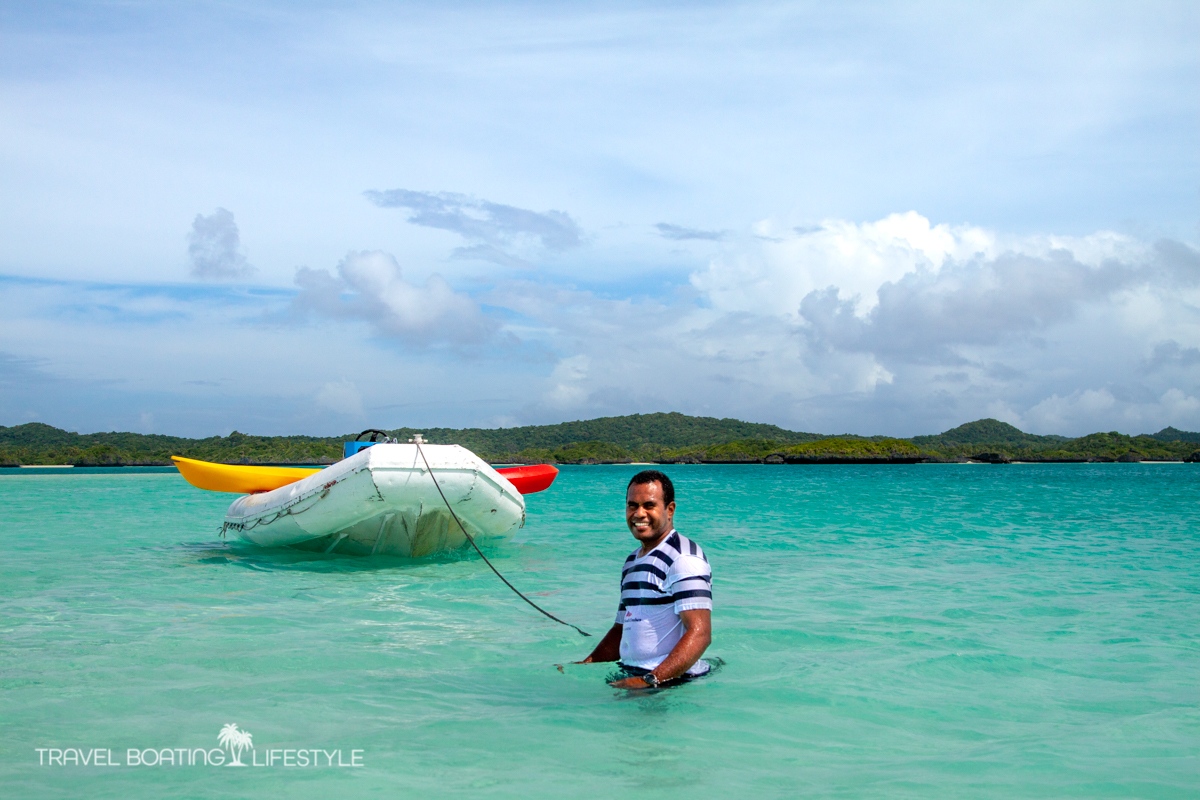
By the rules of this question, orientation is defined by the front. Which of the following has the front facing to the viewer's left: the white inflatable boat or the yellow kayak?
the yellow kayak

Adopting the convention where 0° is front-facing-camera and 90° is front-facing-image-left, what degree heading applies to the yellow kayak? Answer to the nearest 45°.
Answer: approximately 90°

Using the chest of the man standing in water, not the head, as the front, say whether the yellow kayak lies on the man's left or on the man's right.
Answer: on the man's right

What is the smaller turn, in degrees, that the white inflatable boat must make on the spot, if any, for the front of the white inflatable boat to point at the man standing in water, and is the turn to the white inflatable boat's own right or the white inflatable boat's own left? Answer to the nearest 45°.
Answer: approximately 45° to the white inflatable boat's own right

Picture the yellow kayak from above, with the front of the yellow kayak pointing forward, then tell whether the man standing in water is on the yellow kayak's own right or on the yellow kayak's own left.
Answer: on the yellow kayak's own left

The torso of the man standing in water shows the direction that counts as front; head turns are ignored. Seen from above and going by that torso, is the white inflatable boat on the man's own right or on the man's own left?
on the man's own right

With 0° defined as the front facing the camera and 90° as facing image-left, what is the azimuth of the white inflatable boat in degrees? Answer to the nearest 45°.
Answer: approximately 315°

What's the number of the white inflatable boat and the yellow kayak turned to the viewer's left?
1
